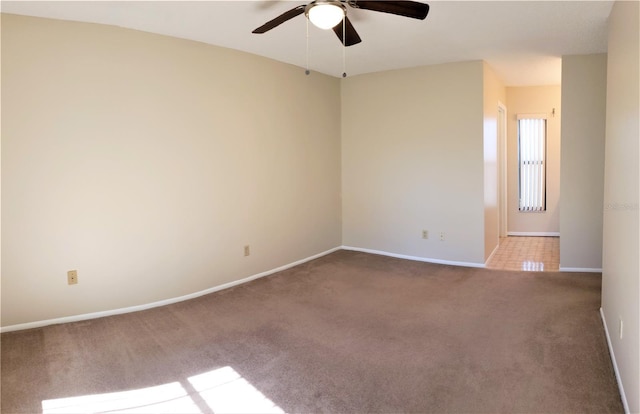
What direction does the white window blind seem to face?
toward the camera

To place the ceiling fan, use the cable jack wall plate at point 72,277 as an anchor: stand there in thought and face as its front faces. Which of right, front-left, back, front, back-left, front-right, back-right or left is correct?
front-left

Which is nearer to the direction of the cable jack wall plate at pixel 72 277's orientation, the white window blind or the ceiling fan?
the ceiling fan

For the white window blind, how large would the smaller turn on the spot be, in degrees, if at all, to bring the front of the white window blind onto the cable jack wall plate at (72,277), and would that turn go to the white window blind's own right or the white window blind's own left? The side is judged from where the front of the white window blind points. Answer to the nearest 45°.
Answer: approximately 45° to the white window blind's own right

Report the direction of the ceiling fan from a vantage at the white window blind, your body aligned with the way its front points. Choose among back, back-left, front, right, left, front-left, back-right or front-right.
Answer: front

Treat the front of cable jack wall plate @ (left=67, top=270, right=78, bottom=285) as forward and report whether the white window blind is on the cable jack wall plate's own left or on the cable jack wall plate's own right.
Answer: on the cable jack wall plate's own left
